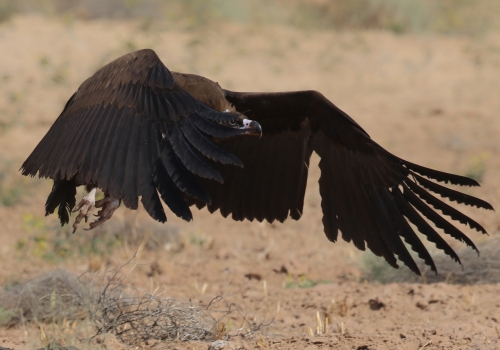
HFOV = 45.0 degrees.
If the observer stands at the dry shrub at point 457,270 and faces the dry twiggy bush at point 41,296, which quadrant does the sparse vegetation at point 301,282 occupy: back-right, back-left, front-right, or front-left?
front-right

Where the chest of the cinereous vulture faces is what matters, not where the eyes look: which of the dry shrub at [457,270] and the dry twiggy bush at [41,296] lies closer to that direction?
the dry shrub

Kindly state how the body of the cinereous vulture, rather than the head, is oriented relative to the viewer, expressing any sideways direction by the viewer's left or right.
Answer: facing the viewer and to the right of the viewer

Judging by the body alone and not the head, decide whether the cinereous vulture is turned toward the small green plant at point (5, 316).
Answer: no

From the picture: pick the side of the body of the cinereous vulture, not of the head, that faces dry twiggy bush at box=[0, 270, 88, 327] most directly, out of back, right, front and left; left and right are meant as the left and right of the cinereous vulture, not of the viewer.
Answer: back
